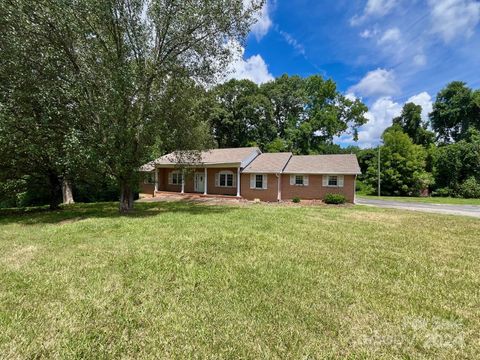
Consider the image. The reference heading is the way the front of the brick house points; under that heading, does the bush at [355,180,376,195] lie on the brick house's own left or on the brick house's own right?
on the brick house's own left

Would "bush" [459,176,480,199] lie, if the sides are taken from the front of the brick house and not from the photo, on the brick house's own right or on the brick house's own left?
on the brick house's own left

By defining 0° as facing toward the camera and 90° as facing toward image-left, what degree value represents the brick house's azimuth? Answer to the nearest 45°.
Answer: approximately 0°

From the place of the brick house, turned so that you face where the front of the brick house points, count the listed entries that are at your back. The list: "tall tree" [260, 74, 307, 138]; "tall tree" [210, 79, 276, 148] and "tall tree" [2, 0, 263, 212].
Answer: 2

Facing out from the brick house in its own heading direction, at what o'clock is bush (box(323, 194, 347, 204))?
The bush is roughly at 10 o'clock from the brick house.

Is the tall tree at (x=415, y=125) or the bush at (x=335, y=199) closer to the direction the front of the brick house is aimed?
the bush

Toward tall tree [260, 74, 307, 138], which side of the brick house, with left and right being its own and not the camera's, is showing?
back

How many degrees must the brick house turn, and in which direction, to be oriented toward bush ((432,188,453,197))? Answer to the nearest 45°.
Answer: approximately 135° to its left

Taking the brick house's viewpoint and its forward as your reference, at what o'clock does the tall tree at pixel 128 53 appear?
The tall tree is roughly at 1 o'clock from the brick house.
